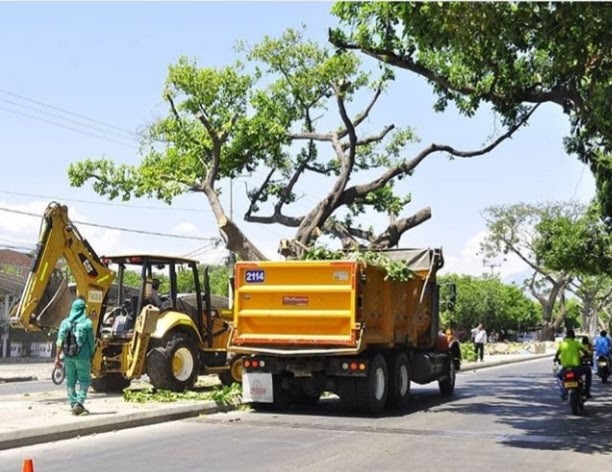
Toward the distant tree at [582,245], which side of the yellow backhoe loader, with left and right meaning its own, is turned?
front

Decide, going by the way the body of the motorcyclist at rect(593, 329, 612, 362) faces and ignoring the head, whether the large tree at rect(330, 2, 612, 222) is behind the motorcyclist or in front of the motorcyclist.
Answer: behind

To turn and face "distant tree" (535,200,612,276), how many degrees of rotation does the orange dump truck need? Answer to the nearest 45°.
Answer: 0° — it already faces it

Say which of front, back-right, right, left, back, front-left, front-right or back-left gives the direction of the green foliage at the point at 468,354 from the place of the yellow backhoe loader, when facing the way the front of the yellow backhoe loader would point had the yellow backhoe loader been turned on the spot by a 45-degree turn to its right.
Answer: front-left

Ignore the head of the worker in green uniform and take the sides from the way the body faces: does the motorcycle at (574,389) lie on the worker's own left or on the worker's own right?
on the worker's own right

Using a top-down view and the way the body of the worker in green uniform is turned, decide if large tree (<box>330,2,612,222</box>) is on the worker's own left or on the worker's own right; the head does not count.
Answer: on the worker's own right

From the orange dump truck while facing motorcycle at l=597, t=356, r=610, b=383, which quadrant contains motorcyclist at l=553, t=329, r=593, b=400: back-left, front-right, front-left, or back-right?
front-right
